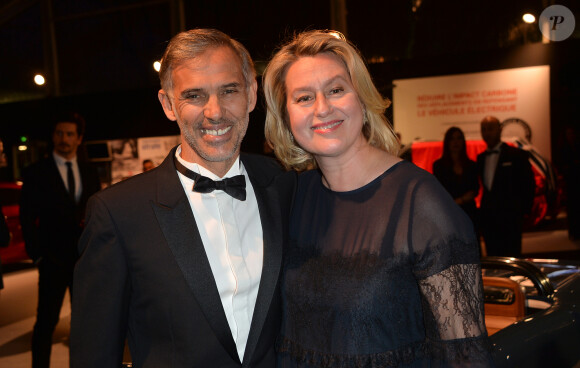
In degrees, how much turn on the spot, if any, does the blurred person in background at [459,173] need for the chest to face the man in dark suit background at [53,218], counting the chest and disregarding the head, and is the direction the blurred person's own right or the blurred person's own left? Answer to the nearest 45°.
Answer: approximately 45° to the blurred person's own right

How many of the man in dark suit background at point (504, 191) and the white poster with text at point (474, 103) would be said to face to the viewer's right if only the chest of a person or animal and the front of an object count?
0

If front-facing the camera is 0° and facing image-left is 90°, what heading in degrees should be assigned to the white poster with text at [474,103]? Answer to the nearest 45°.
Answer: approximately 45°

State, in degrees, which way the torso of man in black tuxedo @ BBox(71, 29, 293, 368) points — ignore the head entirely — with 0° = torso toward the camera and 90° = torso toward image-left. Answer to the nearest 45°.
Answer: approximately 315°

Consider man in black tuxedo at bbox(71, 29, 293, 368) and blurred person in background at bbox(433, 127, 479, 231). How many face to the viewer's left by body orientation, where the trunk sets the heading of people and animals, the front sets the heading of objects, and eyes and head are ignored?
0

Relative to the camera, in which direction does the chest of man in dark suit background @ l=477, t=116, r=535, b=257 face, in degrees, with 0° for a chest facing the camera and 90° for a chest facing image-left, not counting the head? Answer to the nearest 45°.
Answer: approximately 45°

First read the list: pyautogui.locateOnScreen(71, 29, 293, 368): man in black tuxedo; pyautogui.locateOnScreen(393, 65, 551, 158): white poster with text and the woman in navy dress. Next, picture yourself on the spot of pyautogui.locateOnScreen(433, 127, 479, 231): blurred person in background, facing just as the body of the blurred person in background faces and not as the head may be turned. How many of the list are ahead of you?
2

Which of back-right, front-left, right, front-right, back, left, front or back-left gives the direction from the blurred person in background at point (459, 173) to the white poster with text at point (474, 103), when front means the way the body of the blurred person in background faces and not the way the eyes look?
back

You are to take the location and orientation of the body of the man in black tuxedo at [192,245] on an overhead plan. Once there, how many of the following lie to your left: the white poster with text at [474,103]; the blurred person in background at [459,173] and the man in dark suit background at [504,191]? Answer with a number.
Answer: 3
